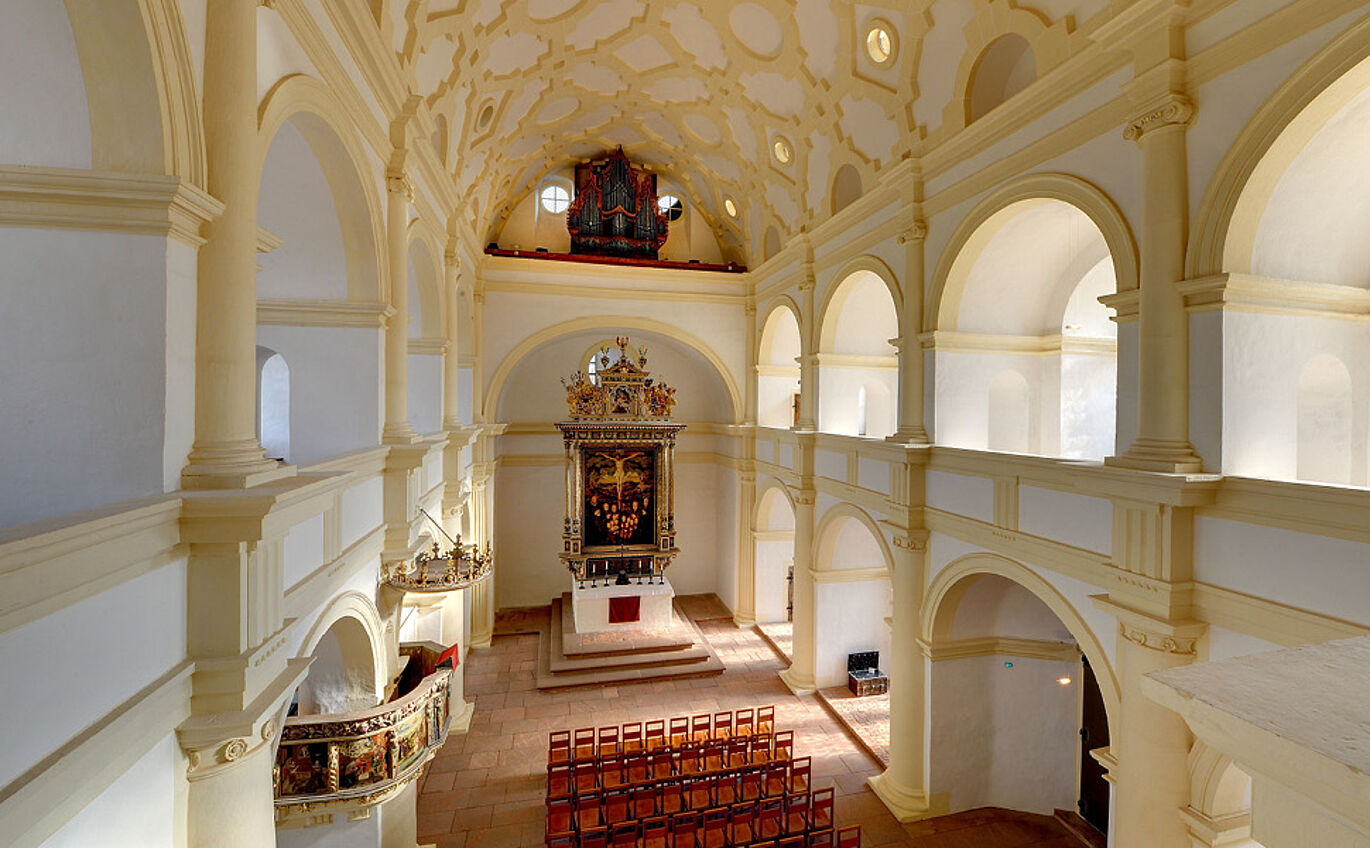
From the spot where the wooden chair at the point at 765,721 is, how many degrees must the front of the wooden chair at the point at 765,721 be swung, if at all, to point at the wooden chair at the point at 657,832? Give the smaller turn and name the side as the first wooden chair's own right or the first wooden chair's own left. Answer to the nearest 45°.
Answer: approximately 135° to the first wooden chair's own left

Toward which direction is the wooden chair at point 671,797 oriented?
away from the camera

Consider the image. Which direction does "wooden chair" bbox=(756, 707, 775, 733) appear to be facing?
away from the camera

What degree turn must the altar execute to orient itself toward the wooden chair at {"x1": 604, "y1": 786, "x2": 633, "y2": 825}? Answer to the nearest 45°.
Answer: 0° — it already faces it

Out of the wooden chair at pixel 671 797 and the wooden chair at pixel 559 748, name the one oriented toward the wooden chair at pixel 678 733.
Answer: the wooden chair at pixel 671 797

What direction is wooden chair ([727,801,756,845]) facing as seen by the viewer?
away from the camera

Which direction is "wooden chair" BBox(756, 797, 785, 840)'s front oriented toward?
away from the camera

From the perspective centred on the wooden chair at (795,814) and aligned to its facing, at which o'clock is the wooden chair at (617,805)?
the wooden chair at (617,805) is roughly at 9 o'clock from the wooden chair at (795,814).

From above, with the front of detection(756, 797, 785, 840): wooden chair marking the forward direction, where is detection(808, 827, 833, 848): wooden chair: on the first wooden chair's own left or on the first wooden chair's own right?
on the first wooden chair's own right

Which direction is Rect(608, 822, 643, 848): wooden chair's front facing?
away from the camera

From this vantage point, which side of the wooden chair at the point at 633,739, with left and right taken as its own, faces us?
back

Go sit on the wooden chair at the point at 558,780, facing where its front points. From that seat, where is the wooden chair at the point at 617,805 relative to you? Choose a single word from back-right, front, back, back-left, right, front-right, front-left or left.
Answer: back-right

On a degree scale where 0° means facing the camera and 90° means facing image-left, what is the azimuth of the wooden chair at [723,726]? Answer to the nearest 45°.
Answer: approximately 180°

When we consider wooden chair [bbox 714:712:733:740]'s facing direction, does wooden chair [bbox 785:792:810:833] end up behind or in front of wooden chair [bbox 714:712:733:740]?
behind

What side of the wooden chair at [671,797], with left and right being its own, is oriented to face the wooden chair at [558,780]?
left

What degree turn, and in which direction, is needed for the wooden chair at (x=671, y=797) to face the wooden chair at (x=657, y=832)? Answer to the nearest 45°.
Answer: approximately 180°
